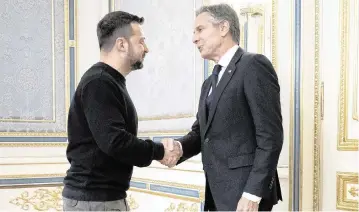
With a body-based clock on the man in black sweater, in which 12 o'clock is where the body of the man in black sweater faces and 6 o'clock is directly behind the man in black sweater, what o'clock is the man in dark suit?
The man in dark suit is roughly at 12 o'clock from the man in black sweater.

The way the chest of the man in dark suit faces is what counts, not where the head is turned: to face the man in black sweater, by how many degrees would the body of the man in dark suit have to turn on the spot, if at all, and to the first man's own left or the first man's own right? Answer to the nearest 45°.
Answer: approximately 45° to the first man's own right

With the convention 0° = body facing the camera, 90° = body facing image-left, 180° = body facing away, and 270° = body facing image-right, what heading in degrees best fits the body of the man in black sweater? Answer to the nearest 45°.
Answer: approximately 270°

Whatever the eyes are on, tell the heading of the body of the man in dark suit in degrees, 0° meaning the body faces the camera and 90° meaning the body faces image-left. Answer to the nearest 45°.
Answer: approximately 45°

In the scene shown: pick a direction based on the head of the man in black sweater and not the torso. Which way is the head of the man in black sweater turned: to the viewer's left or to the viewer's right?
to the viewer's right

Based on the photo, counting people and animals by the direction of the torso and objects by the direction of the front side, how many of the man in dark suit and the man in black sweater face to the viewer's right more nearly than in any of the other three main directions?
1

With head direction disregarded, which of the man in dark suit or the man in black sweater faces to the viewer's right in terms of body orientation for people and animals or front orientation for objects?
the man in black sweater
